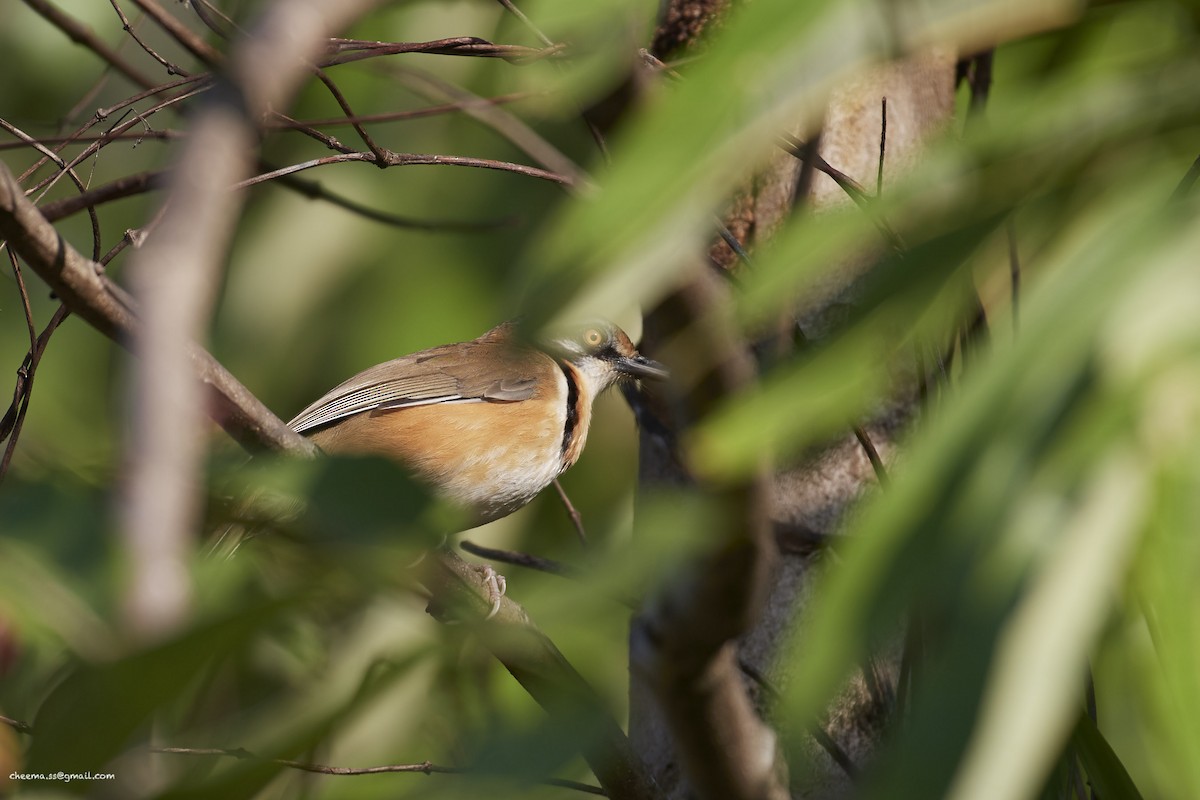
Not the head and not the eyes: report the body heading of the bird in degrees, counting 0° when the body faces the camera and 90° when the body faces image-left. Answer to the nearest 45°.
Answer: approximately 270°

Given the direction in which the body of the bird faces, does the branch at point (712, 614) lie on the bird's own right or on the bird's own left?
on the bird's own right
